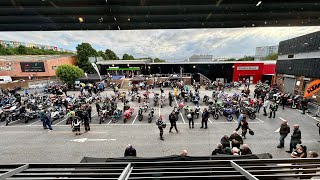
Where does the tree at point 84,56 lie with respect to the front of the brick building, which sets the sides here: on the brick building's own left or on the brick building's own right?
on the brick building's own left

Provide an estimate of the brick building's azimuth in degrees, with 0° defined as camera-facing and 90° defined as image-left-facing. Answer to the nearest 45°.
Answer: approximately 0°

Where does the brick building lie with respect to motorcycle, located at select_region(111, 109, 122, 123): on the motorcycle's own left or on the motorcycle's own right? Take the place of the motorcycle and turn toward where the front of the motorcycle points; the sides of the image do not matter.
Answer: on the motorcycle's own right

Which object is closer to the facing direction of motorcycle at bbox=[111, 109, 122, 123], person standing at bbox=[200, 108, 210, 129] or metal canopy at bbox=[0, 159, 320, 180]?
the metal canopy

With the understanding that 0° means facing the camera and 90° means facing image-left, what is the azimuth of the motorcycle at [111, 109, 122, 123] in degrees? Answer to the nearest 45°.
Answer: approximately 45°

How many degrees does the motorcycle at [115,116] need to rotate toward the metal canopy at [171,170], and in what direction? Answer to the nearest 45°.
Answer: approximately 45° to its left
